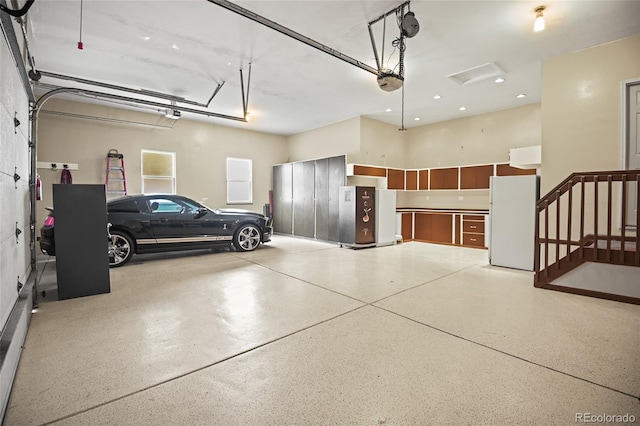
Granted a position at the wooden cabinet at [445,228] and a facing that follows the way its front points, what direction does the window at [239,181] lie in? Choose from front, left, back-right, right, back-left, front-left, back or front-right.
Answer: front-right

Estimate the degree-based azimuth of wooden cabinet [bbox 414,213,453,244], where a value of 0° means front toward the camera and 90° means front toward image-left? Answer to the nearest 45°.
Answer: approximately 45°

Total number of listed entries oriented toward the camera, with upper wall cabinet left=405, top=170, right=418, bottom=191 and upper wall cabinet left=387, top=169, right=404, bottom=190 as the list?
2

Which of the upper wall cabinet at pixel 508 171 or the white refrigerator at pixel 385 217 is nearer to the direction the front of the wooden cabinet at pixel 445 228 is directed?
the white refrigerator

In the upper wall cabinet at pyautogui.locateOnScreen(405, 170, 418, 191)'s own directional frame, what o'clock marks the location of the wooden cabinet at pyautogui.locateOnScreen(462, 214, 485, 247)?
The wooden cabinet is roughly at 10 o'clock from the upper wall cabinet.

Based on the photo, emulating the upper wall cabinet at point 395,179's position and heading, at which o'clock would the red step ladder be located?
The red step ladder is roughly at 2 o'clock from the upper wall cabinet.

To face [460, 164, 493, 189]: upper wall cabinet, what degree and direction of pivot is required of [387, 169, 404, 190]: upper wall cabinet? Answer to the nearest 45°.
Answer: approximately 90° to its left

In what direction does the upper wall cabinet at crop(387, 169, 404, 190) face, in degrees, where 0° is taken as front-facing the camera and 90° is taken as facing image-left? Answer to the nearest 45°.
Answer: approximately 0°

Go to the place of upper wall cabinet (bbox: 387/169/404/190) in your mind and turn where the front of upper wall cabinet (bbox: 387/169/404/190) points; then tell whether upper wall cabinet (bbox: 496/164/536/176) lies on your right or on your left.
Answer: on your left

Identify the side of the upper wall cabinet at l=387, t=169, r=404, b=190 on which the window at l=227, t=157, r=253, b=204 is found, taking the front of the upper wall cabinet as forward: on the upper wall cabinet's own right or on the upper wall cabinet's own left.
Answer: on the upper wall cabinet's own right

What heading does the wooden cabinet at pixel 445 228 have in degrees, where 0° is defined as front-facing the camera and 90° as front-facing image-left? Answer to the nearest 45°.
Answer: approximately 45°

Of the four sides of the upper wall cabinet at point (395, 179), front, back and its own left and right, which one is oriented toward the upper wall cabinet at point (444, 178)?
left

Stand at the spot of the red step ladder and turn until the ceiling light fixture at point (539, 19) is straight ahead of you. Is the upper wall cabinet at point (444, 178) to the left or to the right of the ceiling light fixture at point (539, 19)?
left
